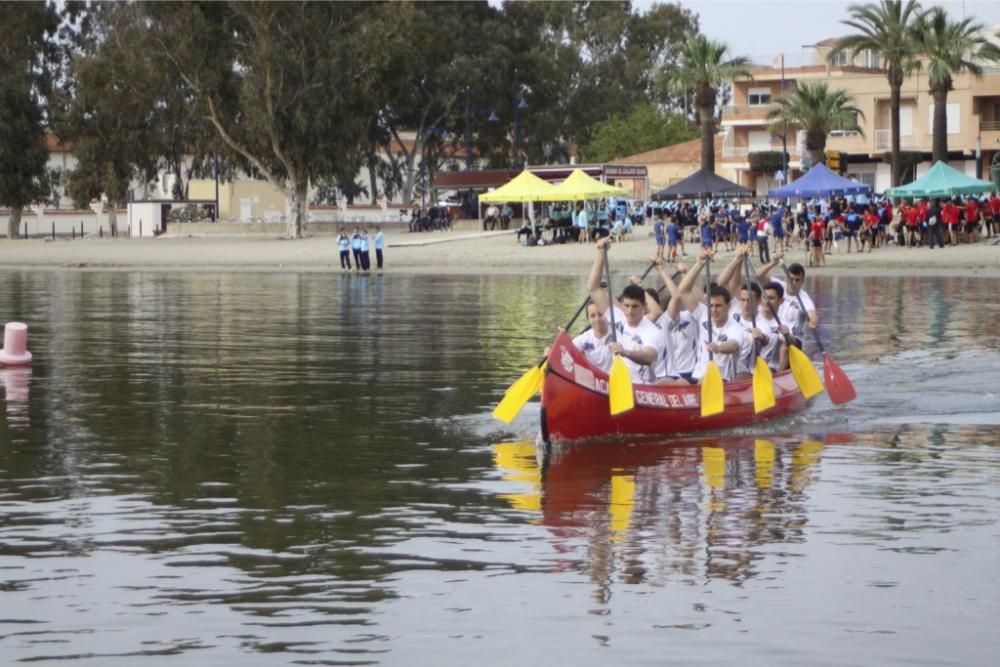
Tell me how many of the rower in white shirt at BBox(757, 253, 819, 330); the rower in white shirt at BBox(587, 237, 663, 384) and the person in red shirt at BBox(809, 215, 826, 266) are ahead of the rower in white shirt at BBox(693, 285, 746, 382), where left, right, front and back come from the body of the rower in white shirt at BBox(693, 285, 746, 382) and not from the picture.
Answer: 1

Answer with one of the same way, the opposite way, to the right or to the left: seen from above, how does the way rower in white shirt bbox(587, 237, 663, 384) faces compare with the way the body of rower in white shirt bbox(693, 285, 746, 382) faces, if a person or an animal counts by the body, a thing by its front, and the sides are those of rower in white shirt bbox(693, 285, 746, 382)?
the same way

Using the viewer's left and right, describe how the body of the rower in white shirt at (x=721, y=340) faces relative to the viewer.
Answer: facing the viewer and to the left of the viewer

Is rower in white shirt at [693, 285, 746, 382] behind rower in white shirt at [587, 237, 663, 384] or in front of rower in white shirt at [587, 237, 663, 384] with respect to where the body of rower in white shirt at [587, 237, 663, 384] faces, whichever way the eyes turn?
behind

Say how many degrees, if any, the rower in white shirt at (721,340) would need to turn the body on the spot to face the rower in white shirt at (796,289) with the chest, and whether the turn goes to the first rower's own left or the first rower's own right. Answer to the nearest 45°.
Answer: approximately 135° to the first rower's own right

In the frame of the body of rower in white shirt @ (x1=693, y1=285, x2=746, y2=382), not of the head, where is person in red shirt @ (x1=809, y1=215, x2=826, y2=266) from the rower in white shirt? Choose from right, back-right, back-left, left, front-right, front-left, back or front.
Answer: back-right

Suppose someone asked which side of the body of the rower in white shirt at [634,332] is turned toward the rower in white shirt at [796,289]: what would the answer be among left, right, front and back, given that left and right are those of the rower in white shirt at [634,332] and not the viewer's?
back
